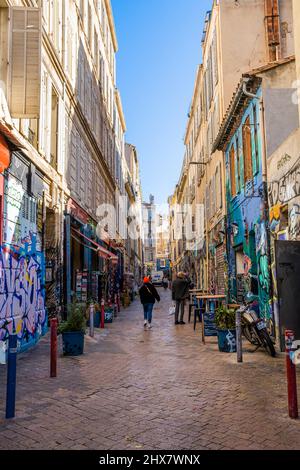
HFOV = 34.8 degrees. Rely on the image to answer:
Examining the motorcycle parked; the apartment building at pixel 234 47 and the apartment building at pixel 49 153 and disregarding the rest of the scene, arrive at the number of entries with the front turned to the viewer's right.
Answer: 1

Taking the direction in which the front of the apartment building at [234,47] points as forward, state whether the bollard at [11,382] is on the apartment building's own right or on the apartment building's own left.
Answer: on the apartment building's own left

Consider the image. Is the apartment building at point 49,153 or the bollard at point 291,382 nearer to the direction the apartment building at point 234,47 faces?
the apartment building

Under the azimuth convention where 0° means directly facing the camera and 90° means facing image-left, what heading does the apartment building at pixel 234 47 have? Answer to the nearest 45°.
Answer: approximately 90°

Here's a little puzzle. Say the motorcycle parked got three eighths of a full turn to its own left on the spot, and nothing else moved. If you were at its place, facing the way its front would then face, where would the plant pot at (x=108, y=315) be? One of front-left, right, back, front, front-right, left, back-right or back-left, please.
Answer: back-right

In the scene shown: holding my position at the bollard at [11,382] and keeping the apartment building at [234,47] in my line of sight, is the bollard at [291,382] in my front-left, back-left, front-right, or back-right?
front-right

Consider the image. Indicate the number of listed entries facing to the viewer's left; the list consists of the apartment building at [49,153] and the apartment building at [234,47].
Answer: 1

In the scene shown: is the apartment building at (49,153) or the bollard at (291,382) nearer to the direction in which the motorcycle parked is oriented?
the apartment building

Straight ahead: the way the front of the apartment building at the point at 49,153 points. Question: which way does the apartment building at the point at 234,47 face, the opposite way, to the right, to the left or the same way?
the opposite way

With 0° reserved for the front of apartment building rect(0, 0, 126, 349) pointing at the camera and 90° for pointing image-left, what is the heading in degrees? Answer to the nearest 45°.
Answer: approximately 270°
